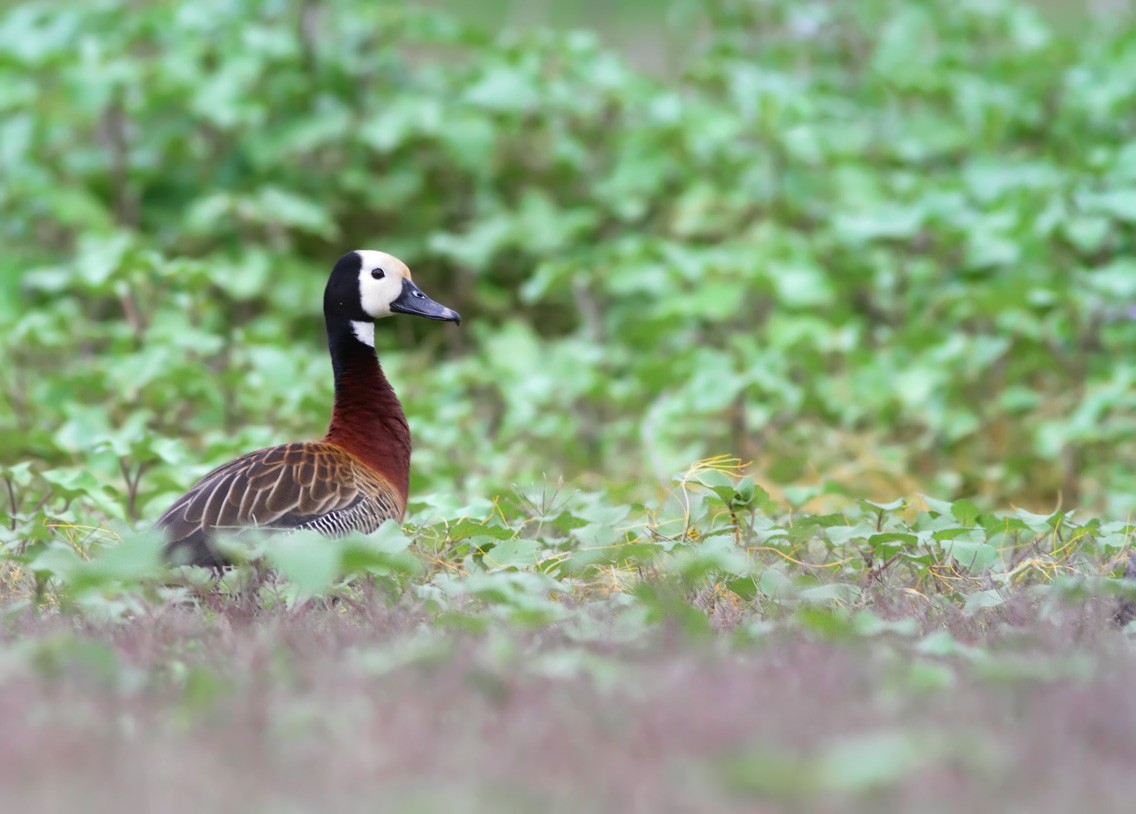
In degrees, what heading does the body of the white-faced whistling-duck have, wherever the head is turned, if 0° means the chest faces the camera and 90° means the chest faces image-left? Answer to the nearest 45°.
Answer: approximately 270°
